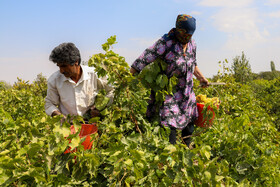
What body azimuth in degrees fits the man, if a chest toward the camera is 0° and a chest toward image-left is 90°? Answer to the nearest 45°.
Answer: approximately 0°

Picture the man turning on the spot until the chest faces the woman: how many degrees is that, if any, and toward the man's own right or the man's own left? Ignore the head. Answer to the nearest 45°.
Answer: approximately 90° to the man's own left
